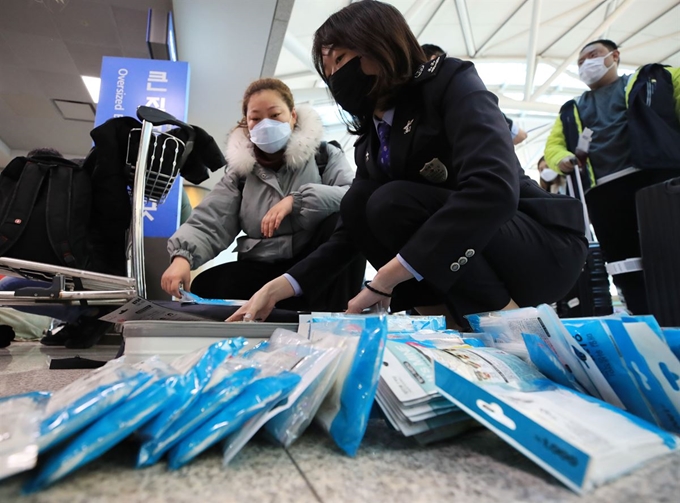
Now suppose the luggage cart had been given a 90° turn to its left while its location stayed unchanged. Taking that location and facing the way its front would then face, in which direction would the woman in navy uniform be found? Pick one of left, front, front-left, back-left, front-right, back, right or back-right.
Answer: front-left

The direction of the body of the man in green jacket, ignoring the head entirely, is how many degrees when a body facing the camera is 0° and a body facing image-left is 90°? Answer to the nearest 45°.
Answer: approximately 45°

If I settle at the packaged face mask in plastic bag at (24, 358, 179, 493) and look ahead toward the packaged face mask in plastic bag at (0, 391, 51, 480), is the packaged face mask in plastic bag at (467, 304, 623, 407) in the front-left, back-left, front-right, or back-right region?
back-right

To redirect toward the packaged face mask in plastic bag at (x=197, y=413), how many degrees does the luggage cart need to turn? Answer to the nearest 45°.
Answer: approximately 90° to its left

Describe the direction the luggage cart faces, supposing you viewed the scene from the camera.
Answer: facing to the left of the viewer

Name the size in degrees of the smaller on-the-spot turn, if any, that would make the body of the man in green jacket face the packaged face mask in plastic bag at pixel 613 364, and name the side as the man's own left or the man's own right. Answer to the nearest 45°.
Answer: approximately 45° to the man's own left
